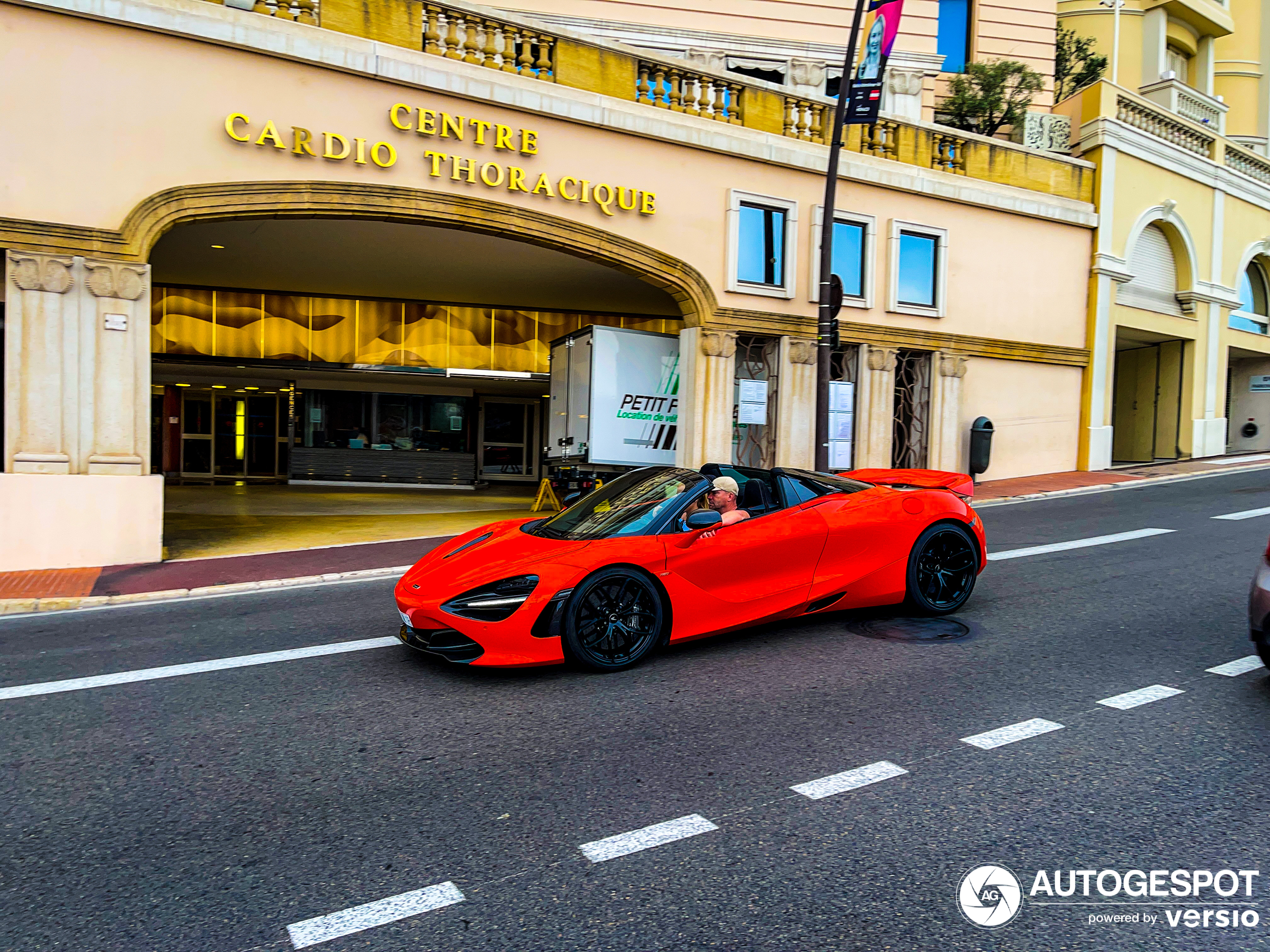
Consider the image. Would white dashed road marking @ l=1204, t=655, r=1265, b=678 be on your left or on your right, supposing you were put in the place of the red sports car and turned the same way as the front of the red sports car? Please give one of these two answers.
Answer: on your left

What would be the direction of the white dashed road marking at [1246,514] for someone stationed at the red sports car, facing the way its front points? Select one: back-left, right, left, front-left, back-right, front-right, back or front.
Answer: back

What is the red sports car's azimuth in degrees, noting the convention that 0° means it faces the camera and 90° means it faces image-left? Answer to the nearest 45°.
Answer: approximately 45°

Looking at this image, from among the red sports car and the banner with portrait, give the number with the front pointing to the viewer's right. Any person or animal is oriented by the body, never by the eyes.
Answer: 0

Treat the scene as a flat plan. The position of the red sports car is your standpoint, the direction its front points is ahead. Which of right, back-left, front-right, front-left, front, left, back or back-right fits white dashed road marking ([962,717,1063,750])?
left

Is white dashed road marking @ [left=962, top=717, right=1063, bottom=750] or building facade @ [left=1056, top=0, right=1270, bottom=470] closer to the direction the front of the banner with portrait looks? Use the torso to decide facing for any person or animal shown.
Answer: the white dashed road marking

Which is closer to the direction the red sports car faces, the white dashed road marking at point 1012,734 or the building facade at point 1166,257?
the white dashed road marking

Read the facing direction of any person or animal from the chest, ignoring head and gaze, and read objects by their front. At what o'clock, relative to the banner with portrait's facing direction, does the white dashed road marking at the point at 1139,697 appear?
The white dashed road marking is roughly at 10 o'clock from the banner with portrait.

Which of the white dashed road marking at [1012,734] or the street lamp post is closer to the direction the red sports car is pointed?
the white dashed road marking

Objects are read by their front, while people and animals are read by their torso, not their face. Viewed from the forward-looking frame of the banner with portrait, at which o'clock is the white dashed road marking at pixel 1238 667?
The white dashed road marking is roughly at 10 o'clock from the banner with portrait.
